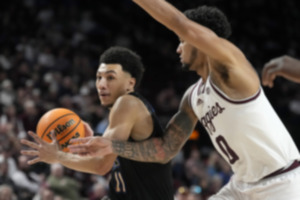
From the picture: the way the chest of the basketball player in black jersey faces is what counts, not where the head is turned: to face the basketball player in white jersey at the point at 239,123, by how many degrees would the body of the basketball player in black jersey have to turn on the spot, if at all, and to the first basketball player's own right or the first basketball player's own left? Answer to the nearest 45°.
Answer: approximately 135° to the first basketball player's own left

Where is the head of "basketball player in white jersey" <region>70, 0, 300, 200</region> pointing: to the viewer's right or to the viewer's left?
to the viewer's left

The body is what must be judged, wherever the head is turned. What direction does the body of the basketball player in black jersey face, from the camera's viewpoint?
to the viewer's left

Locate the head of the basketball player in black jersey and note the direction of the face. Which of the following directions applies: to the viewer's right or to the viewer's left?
to the viewer's left

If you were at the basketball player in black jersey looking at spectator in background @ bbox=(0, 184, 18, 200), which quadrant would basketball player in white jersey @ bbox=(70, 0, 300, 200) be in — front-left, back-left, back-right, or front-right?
back-right

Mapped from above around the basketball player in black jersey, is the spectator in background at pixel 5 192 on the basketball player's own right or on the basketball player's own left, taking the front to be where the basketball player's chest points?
on the basketball player's own right

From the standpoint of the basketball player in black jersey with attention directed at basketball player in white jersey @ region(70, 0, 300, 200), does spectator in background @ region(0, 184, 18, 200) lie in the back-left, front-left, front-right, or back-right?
back-left
